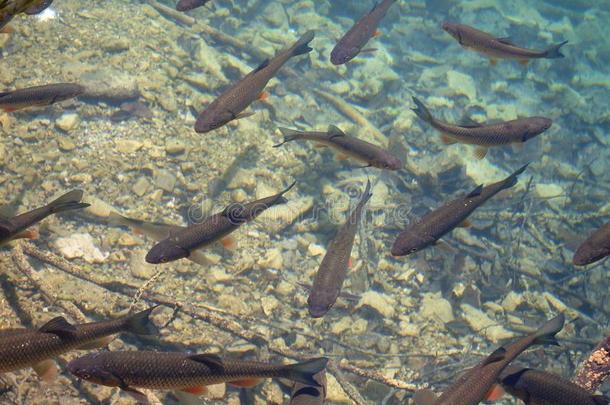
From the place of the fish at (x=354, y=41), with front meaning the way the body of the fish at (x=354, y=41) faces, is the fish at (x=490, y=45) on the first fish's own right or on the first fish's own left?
on the first fish's own left

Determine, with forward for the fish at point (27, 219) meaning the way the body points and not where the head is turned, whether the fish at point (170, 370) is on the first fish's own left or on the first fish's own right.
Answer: on the first fish's own left

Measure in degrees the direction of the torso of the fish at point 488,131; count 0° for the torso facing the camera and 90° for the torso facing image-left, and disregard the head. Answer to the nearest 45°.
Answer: approximately 270°

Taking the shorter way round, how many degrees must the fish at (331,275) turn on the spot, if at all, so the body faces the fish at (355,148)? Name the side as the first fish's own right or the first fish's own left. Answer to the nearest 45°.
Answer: approximately 180°

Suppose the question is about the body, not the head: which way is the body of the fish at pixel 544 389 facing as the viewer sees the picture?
to the viewer's left

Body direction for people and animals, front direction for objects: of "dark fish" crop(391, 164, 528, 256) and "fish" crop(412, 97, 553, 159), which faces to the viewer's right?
the fish

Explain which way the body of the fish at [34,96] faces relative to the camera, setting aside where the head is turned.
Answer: to the viewer's right

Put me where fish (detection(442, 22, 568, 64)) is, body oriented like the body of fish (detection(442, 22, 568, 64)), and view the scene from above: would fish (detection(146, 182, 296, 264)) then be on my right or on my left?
on my left
